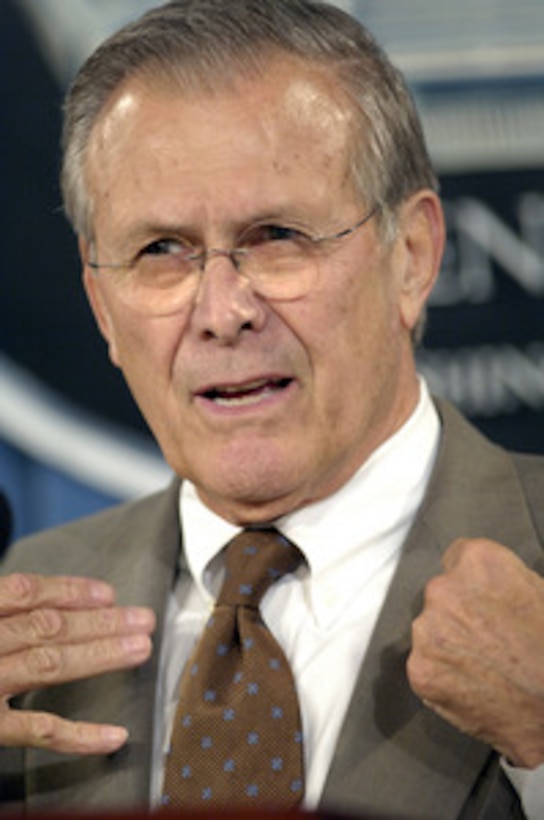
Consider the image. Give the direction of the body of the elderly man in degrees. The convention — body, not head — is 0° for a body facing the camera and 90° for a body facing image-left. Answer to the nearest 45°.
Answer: approximately 0°
